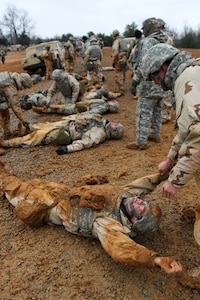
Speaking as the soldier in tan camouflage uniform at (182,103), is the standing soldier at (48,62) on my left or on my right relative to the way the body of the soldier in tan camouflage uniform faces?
on my right

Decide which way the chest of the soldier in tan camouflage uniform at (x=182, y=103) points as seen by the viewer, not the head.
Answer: to the viewer's left

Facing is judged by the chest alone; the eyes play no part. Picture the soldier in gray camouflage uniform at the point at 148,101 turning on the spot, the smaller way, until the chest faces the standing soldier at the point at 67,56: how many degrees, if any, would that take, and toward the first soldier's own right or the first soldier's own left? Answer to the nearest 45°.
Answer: approximately 45° to the first soldier's own right

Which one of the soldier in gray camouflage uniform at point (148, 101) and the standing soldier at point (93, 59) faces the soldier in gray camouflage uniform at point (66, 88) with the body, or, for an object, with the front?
the soldier in gray camouflage uniform at point (148, 101)

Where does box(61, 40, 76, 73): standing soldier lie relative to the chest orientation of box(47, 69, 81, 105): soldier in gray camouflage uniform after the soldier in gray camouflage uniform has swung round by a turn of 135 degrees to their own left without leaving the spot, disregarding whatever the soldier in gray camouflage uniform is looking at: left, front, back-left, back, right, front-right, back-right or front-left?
left

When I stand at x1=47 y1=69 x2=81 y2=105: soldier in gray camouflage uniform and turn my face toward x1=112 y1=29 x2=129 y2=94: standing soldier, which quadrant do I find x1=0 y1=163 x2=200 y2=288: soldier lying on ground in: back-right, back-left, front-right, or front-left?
back-right

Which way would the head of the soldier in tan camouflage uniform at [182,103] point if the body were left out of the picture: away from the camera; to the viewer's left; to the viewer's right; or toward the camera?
to the viewer's left

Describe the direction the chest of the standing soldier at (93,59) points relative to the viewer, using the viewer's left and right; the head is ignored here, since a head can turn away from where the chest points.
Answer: facing away from the viewer

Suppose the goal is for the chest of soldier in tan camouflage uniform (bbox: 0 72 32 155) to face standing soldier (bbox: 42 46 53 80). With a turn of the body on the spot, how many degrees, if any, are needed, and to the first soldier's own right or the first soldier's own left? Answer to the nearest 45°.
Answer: approximately 90° to the first soldier's own left

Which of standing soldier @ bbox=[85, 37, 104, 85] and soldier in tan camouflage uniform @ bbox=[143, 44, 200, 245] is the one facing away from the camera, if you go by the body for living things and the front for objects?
the standing soldier

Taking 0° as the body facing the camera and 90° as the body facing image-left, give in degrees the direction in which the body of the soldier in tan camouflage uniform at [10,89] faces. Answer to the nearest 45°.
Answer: approximately 270°

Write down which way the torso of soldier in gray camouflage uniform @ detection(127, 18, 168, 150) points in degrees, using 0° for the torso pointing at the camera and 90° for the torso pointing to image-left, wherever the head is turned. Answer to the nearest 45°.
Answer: approximately 135°

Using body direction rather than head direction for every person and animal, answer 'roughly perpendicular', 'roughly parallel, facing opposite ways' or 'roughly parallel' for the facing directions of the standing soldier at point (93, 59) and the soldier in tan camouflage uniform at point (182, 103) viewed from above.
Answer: roughly perpendicular
